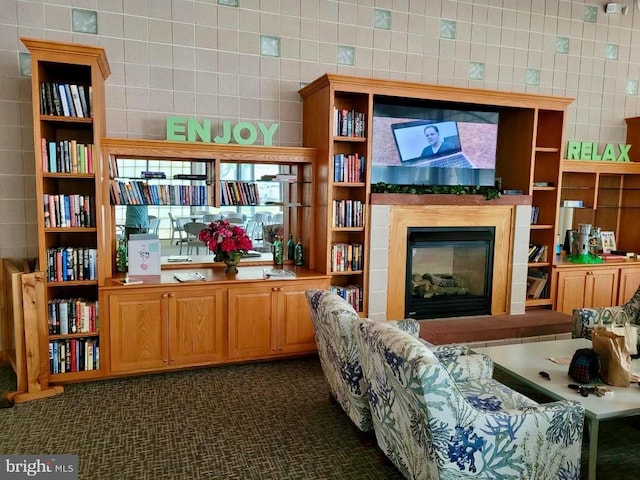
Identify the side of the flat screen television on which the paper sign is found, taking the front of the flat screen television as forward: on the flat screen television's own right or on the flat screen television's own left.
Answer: on the flat screen television's own right

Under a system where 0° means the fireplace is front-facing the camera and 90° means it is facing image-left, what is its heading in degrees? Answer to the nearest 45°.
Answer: approximately 315°

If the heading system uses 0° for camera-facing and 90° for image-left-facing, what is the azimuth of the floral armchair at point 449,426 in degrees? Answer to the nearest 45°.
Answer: approximately 225°

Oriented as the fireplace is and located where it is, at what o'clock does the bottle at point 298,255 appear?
The bottle is roughly at 4 o'clock from the fireplace.

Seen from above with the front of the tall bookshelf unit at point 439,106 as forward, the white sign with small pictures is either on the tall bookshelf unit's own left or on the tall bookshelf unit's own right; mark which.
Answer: on the tall bookshelf unit's own left

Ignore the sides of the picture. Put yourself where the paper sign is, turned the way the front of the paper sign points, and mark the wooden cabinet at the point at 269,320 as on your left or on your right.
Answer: on your left

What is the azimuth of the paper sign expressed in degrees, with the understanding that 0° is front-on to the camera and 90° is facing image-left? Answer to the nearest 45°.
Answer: approximately 0°

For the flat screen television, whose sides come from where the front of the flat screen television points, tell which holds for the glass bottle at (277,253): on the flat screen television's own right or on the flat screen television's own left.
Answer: on the flat screen television's own right

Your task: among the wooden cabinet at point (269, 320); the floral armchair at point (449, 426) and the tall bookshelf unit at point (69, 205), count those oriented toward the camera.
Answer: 2
